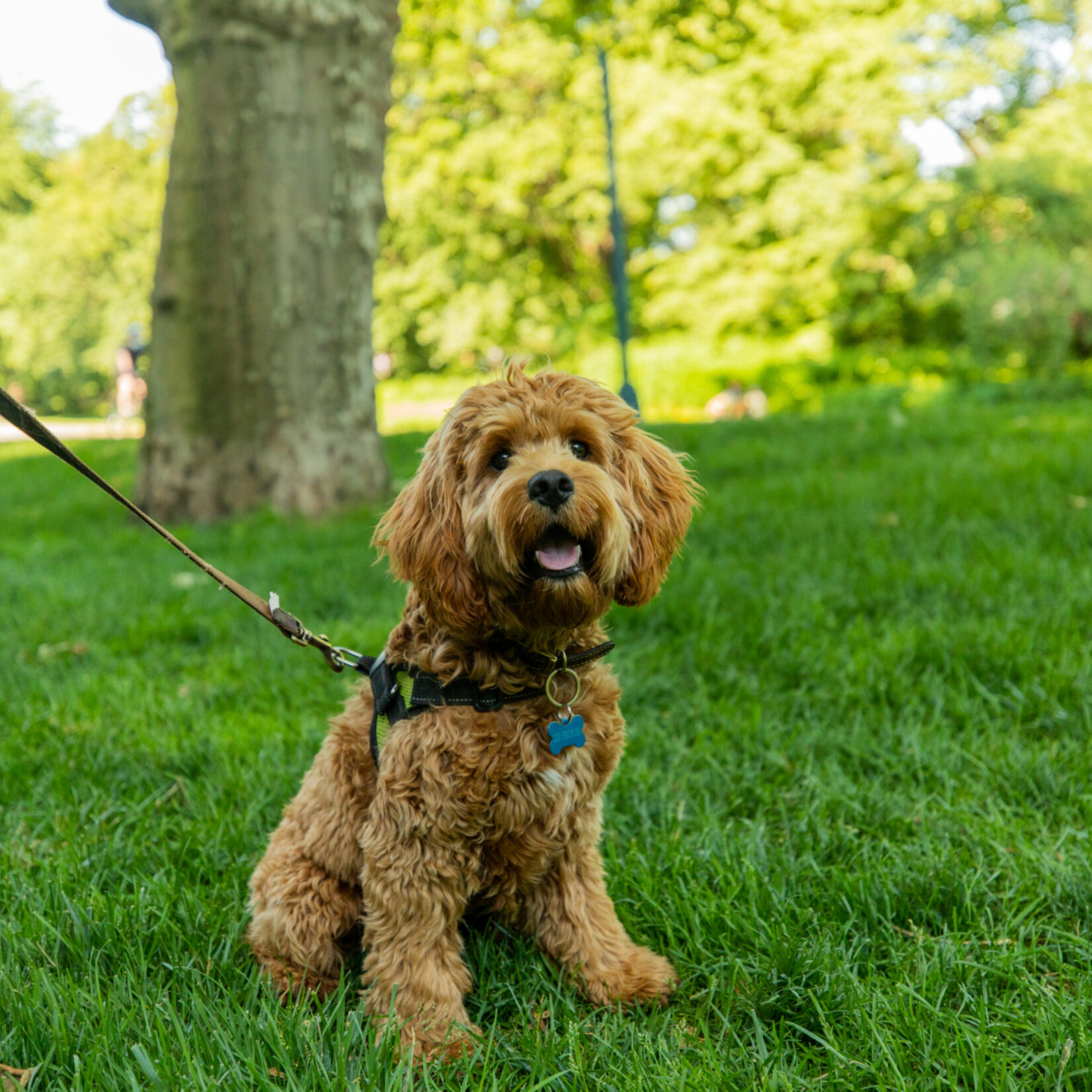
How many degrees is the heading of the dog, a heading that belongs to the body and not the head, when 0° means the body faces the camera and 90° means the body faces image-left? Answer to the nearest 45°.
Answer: approximately 315°

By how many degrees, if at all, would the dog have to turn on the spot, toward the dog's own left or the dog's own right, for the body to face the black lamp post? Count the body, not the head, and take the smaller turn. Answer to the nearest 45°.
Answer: approximately 135° to the dog's own left

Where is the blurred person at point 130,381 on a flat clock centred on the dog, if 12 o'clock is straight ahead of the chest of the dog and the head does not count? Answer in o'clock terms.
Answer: The blurred person is roughly at 7 o'clock from the dog.

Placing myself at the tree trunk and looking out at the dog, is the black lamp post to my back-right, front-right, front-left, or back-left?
back-left

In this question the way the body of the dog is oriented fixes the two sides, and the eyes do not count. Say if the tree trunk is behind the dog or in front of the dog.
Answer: behind
